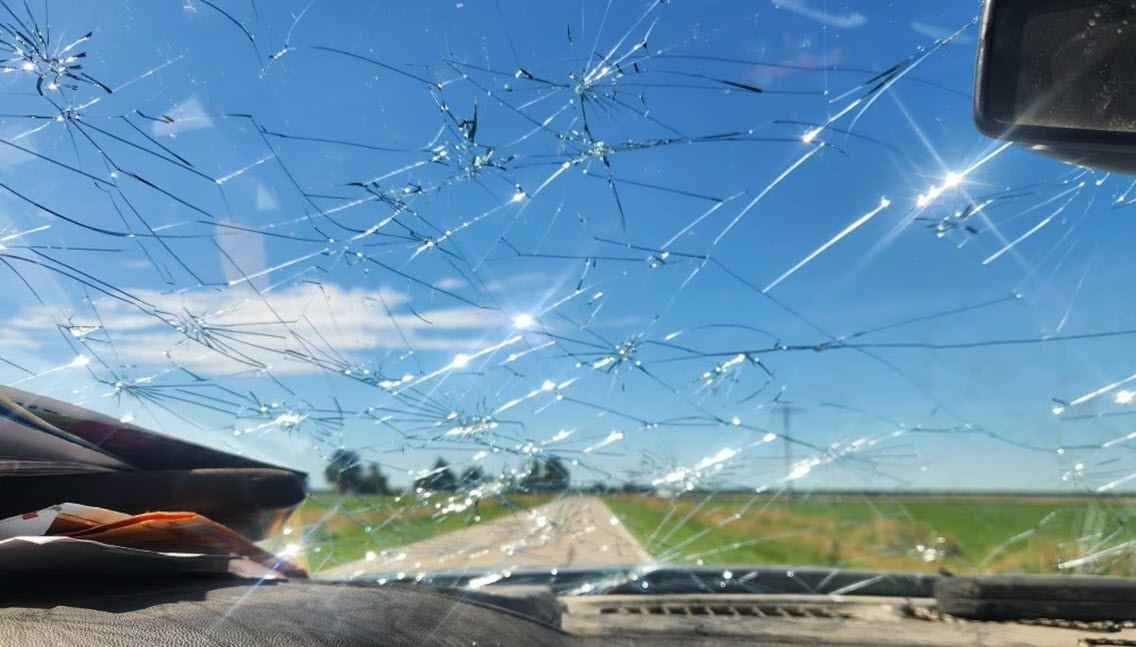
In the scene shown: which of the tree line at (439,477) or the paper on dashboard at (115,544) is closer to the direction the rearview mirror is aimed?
the paper on dashboard

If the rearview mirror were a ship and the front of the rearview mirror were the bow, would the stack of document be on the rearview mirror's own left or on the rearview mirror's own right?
on the rearview mirror's own right

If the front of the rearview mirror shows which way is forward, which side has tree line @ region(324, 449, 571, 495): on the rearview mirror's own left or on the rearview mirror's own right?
on the rearview mirror's own right

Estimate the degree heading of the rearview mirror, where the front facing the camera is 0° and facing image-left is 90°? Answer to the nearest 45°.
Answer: approximately 0°

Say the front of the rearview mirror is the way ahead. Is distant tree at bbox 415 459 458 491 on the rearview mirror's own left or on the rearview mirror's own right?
on the rearview mirror's own right

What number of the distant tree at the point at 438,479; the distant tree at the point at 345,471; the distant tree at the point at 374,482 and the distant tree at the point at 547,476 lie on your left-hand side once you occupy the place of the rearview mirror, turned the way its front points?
0

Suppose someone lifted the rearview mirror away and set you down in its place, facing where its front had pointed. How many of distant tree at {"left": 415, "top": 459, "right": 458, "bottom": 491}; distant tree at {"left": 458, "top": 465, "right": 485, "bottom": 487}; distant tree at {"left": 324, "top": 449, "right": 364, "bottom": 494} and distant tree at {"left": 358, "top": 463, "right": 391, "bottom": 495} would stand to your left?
0

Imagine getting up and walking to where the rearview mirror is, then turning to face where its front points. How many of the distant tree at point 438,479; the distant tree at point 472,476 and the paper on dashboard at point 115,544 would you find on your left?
0

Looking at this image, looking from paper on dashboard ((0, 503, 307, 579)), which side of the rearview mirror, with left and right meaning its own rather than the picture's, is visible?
right
